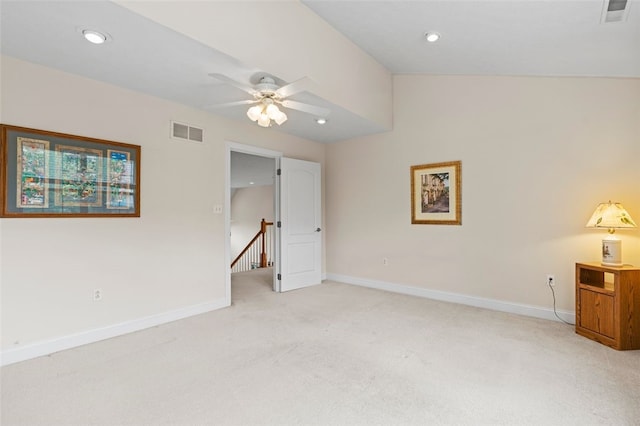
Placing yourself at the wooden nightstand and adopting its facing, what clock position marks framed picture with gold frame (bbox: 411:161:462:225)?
The framed picture with gold frame is roughly at 2 o'clock from the wooden nightstand.

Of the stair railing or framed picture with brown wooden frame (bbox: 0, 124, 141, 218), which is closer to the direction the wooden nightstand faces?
the framed picture with brown wooden frame

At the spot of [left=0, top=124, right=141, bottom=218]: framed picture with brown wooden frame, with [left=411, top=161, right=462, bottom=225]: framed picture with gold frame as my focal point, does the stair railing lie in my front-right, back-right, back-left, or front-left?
front-left

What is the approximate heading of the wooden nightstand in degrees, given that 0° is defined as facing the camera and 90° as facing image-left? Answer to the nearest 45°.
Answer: approximately 45°

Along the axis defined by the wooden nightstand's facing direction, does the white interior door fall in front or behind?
in front

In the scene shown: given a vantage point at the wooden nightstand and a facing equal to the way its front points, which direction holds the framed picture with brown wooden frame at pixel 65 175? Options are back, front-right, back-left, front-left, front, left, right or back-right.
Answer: front

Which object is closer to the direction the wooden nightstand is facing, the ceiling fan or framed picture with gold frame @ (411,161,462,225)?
the ceiling fan

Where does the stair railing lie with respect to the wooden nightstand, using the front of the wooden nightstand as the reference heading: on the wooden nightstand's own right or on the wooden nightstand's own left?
on the wooden nightstand's own right

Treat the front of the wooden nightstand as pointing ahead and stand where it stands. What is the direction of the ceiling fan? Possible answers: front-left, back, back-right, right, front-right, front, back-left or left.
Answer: front

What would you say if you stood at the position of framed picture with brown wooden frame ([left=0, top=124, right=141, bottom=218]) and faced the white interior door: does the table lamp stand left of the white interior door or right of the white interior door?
right

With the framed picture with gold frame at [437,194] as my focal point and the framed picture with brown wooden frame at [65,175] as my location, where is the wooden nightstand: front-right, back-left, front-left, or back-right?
front-right
